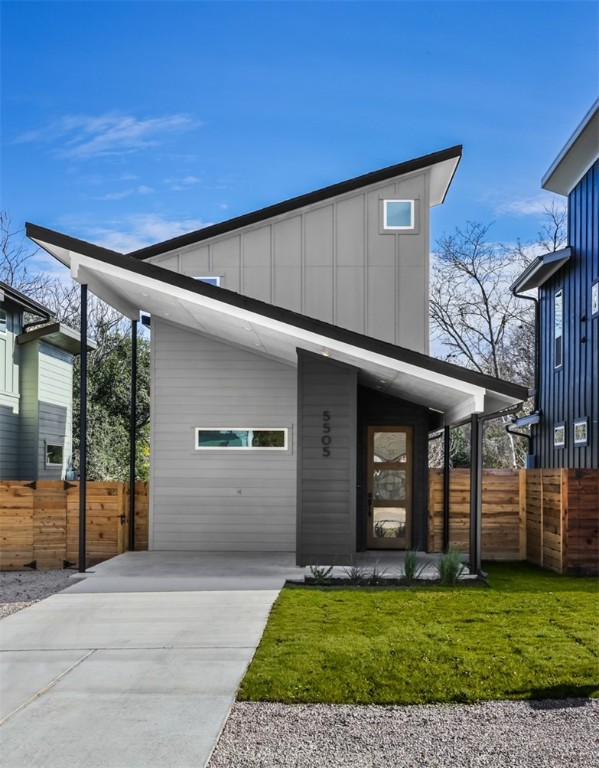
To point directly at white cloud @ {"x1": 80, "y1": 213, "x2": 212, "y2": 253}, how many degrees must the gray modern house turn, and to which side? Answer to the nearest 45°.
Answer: approximately 180°

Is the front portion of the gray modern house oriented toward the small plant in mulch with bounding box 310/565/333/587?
yes

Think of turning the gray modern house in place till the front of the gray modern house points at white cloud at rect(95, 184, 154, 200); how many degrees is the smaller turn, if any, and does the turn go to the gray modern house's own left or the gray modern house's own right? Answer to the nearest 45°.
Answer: approximately 180°

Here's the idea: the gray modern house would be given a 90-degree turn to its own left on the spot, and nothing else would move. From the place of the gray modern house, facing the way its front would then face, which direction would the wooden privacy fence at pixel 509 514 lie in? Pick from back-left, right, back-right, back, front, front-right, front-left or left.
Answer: front

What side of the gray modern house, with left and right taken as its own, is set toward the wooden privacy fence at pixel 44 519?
right

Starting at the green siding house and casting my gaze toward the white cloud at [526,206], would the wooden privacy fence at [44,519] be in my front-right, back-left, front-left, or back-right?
back-right

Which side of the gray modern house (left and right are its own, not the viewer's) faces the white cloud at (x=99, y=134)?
back

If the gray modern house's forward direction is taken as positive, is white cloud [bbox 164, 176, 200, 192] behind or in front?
behind

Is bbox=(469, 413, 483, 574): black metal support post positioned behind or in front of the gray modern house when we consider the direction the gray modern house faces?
in front

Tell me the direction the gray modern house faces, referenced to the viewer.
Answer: facing the viewer
